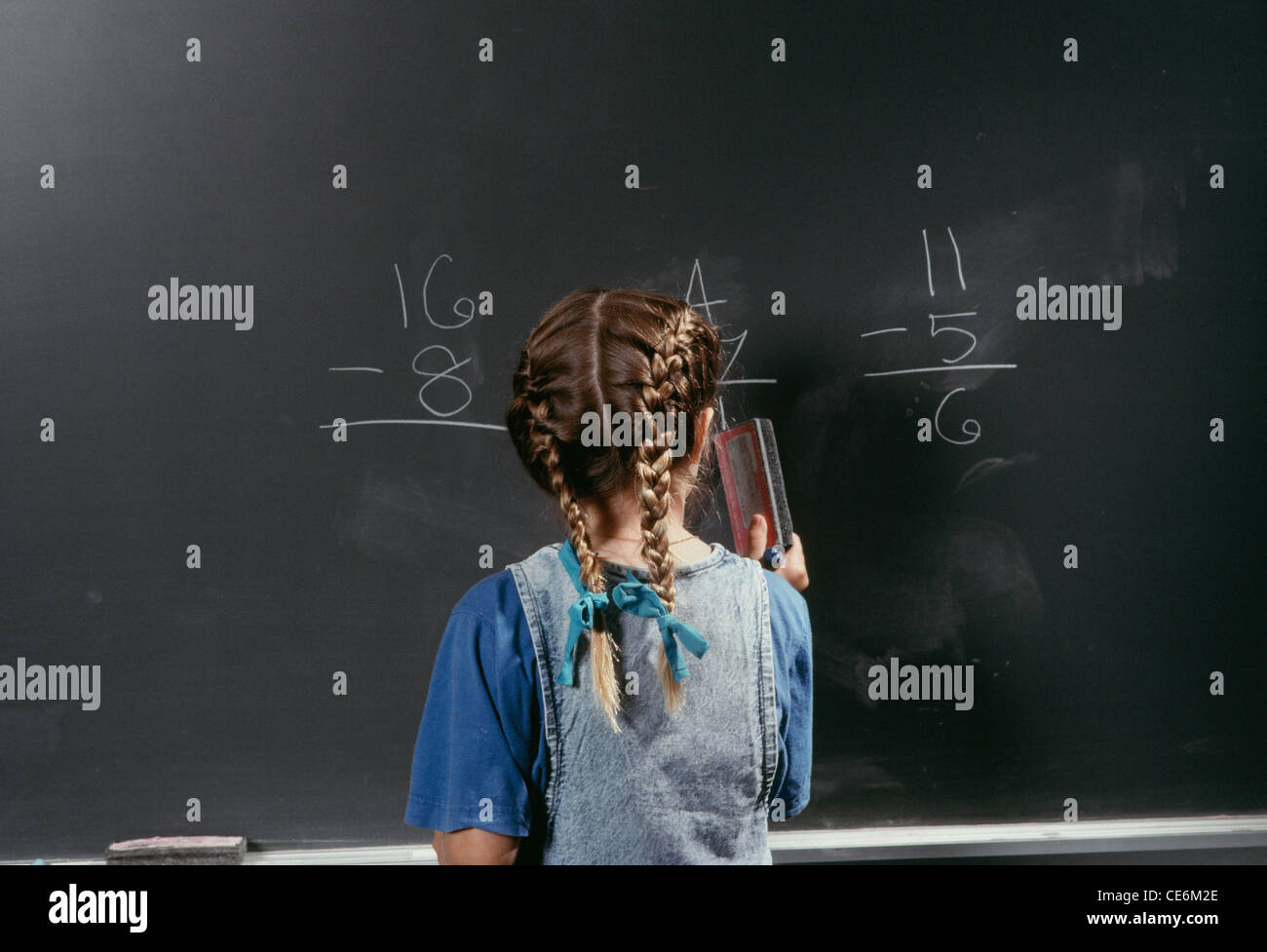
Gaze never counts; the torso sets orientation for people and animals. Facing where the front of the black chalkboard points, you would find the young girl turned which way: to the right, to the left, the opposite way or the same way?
the opposite way

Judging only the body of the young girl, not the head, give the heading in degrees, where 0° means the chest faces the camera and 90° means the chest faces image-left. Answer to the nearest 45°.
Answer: approximately 180°

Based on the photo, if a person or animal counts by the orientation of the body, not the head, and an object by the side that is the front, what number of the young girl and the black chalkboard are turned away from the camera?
1

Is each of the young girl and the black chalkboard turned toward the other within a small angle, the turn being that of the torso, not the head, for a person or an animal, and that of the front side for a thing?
yes

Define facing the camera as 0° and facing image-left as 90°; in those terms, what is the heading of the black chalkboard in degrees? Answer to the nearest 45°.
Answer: approximately 0°
